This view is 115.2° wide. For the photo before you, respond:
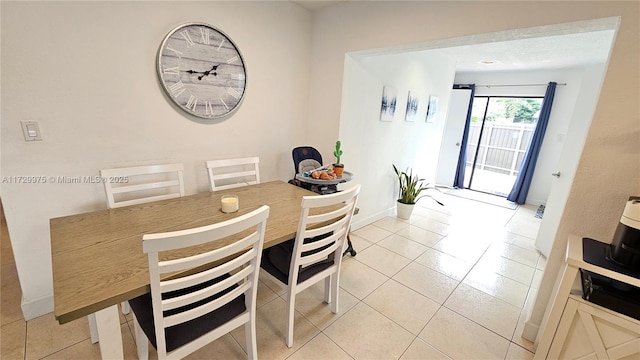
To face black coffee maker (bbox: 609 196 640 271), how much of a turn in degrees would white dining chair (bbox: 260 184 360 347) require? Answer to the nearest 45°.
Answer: approximately 135° to its right

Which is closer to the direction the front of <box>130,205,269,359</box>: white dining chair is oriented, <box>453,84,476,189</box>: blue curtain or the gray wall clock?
the gray wall clock

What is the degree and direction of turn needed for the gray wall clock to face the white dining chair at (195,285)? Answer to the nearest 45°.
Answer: approximately 45° to its right

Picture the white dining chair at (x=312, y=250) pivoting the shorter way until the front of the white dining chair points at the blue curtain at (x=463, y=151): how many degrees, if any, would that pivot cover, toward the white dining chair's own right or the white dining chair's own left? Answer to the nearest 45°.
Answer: approximately 90° to the white dining chair's own right

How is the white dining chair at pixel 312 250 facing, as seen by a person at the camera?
facing away from the viewer and to the left of the viewer

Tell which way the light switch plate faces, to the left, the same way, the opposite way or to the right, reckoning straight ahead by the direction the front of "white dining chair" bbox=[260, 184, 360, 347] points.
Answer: the opposite way
